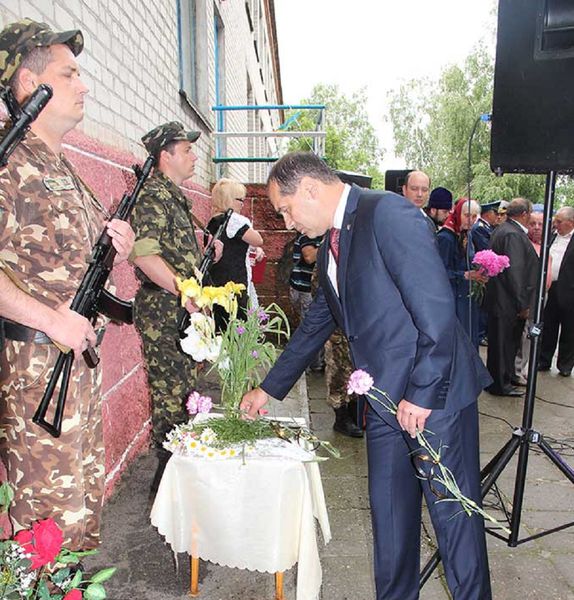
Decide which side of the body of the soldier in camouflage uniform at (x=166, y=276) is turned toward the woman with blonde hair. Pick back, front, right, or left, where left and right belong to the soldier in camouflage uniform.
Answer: left

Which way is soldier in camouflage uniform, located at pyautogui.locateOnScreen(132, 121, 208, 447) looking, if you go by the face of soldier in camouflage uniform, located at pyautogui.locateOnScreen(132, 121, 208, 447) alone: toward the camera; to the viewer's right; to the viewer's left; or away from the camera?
to the viewer's right

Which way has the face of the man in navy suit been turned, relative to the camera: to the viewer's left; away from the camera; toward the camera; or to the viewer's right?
to the viewer's left

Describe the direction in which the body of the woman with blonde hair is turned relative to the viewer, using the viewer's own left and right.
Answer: facing to the right of the viewer
